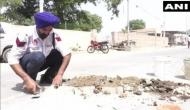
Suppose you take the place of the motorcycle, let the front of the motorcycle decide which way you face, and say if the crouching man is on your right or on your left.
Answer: on your left

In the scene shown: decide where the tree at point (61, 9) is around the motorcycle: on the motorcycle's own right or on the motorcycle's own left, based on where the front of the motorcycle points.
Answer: on the motorcycle's own right

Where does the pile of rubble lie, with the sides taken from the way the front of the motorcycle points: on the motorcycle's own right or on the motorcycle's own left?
on the motorcycle's own left

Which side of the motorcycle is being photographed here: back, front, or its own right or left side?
left

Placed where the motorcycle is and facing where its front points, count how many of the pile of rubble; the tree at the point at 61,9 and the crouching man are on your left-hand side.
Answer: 2

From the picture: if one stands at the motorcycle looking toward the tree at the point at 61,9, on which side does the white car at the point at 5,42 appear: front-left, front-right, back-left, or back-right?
back-left
